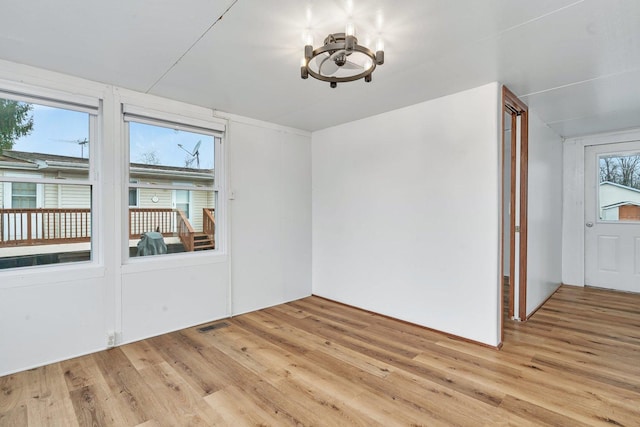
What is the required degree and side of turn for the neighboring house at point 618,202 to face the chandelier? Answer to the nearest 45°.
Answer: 0° — it already faces it

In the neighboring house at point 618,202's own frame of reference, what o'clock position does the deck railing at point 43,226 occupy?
The deck railing is roughly at 1 o'clock from the neighboring house.

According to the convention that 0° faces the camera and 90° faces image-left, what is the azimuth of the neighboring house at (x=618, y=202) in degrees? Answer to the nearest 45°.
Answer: approximately 0°

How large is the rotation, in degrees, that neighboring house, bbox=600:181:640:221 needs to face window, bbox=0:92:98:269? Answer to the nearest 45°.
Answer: approximately 45° to its right

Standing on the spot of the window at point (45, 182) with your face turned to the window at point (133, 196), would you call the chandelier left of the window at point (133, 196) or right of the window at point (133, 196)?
right

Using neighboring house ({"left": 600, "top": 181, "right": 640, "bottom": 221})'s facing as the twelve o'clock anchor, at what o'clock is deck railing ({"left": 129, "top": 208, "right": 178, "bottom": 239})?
The deck railing is roughly at 1 o'clock from the neighboring house.

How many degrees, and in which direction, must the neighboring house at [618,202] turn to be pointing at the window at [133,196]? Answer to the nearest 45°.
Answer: approximately 45° to its right
